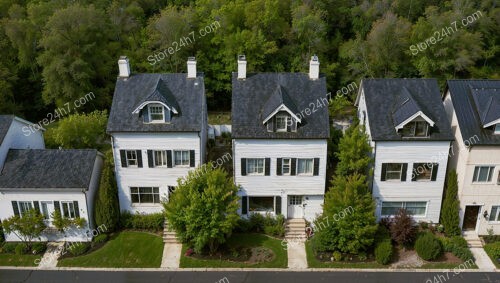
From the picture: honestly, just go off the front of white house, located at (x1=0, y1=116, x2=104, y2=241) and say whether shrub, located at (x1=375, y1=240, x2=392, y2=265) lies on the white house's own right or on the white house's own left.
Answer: on the white house's own left

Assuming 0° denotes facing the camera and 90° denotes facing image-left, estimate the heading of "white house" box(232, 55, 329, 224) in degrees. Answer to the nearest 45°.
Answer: approximately 0°

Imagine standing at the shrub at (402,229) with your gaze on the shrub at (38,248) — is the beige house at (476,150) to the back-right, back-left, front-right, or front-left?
back-right

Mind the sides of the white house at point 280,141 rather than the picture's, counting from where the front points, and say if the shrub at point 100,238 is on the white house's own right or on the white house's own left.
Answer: on the white house's own right

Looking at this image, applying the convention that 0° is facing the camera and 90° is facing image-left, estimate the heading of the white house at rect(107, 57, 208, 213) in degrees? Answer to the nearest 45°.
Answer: approximately 0°

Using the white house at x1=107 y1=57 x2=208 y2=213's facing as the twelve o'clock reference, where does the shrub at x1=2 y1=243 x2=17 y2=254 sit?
The shrub is roughly at 3 o'clock from the white house.
